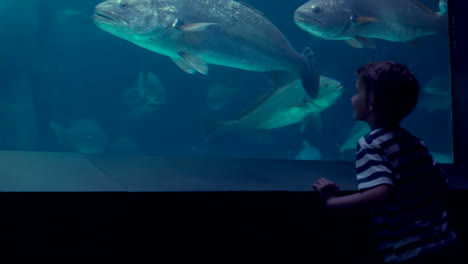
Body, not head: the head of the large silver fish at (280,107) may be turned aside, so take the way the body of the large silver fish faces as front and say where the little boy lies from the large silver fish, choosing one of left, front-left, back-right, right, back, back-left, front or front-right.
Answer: right

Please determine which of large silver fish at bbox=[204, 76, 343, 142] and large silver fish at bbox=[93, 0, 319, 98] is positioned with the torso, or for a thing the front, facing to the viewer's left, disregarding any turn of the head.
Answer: large silver fish at bbox=[93, 0, 319, 98]

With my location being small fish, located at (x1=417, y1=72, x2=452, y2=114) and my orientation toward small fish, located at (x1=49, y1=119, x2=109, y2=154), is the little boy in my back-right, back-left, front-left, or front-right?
front-left

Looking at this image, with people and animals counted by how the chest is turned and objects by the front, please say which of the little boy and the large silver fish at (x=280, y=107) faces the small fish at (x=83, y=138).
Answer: the little boy

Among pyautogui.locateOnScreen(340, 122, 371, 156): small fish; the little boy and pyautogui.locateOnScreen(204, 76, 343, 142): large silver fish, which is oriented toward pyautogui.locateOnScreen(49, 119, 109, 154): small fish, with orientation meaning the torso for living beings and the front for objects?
the little boy

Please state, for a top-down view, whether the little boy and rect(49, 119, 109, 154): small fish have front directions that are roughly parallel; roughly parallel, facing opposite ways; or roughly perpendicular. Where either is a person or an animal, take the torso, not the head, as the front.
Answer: roughly perpendicular

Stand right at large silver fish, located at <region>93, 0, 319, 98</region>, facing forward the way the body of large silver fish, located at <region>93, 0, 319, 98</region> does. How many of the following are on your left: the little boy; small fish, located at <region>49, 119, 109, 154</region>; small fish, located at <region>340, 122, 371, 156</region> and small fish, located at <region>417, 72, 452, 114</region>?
1

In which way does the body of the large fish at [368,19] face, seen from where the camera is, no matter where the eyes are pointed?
to the viewer's left

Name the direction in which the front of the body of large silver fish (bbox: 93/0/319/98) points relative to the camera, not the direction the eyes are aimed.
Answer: to the viewer's left

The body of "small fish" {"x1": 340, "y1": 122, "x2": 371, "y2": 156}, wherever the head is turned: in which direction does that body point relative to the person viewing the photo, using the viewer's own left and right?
facing to the right of the viewer

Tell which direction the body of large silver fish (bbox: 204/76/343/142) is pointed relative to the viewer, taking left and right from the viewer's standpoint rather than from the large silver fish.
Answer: facing to the right of the viewer
